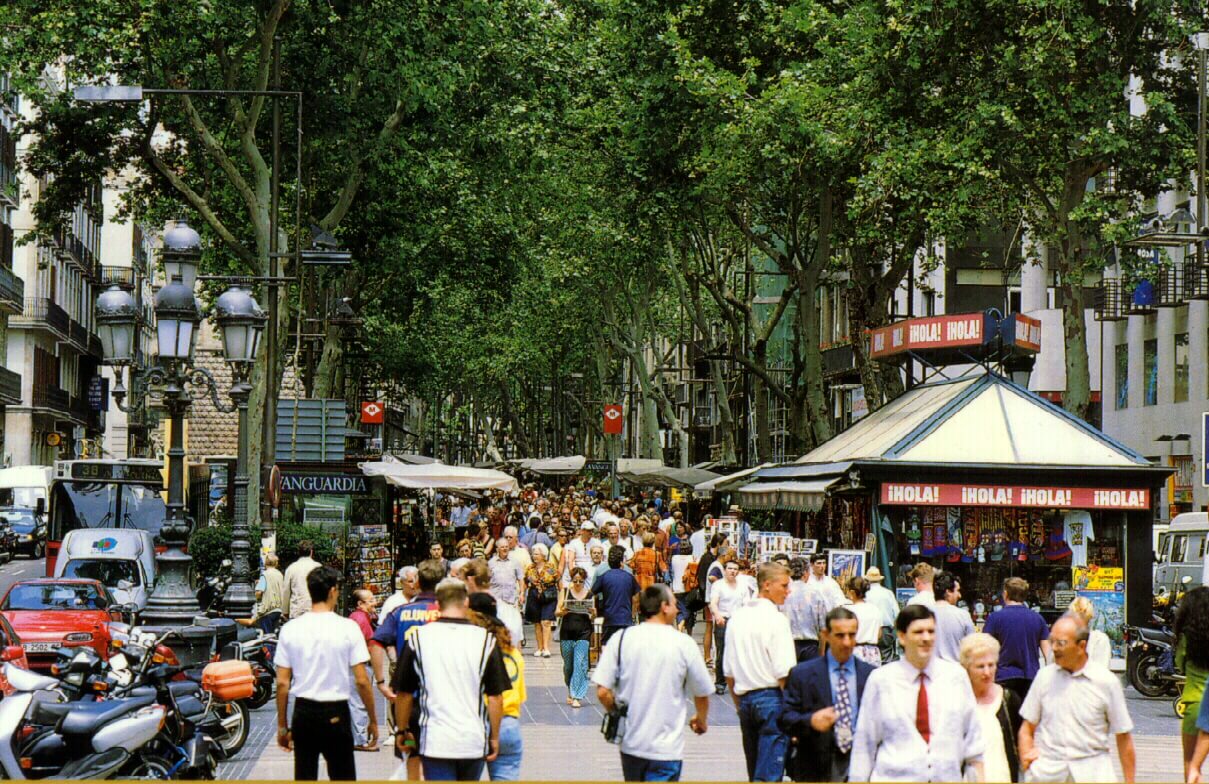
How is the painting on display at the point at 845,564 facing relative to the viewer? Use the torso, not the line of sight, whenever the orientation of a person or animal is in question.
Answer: toward the camera

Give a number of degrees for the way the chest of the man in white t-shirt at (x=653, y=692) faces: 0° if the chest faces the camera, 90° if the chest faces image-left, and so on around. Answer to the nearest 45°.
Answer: approximately 180°

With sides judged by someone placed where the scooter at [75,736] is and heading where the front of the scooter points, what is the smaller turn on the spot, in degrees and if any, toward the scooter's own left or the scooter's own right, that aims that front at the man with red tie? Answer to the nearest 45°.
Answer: approximately 135° to the scooter's own left

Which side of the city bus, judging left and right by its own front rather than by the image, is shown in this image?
front

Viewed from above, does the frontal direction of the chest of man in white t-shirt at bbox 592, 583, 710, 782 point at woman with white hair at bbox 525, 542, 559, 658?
yes

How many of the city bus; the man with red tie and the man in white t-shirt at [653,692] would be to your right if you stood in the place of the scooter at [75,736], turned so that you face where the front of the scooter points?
1

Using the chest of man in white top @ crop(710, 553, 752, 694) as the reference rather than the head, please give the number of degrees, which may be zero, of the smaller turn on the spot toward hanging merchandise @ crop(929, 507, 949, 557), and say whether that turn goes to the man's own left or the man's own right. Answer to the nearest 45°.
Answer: approximately 135° to the man's own left

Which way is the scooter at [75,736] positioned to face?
to the viewer's left

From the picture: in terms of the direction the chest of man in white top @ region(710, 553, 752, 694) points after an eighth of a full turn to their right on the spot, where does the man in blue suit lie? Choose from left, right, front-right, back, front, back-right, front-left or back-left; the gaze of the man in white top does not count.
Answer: front-left

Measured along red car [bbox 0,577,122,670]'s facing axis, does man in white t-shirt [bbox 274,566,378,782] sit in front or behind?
in front

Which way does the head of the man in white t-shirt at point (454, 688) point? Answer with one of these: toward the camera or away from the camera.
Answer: away from the camera

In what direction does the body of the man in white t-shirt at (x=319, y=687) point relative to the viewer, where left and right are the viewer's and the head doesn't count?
facing away from the viewer

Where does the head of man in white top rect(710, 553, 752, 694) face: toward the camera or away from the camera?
toward the camera

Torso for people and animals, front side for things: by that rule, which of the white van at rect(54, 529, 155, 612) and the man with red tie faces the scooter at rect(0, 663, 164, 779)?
the white van
